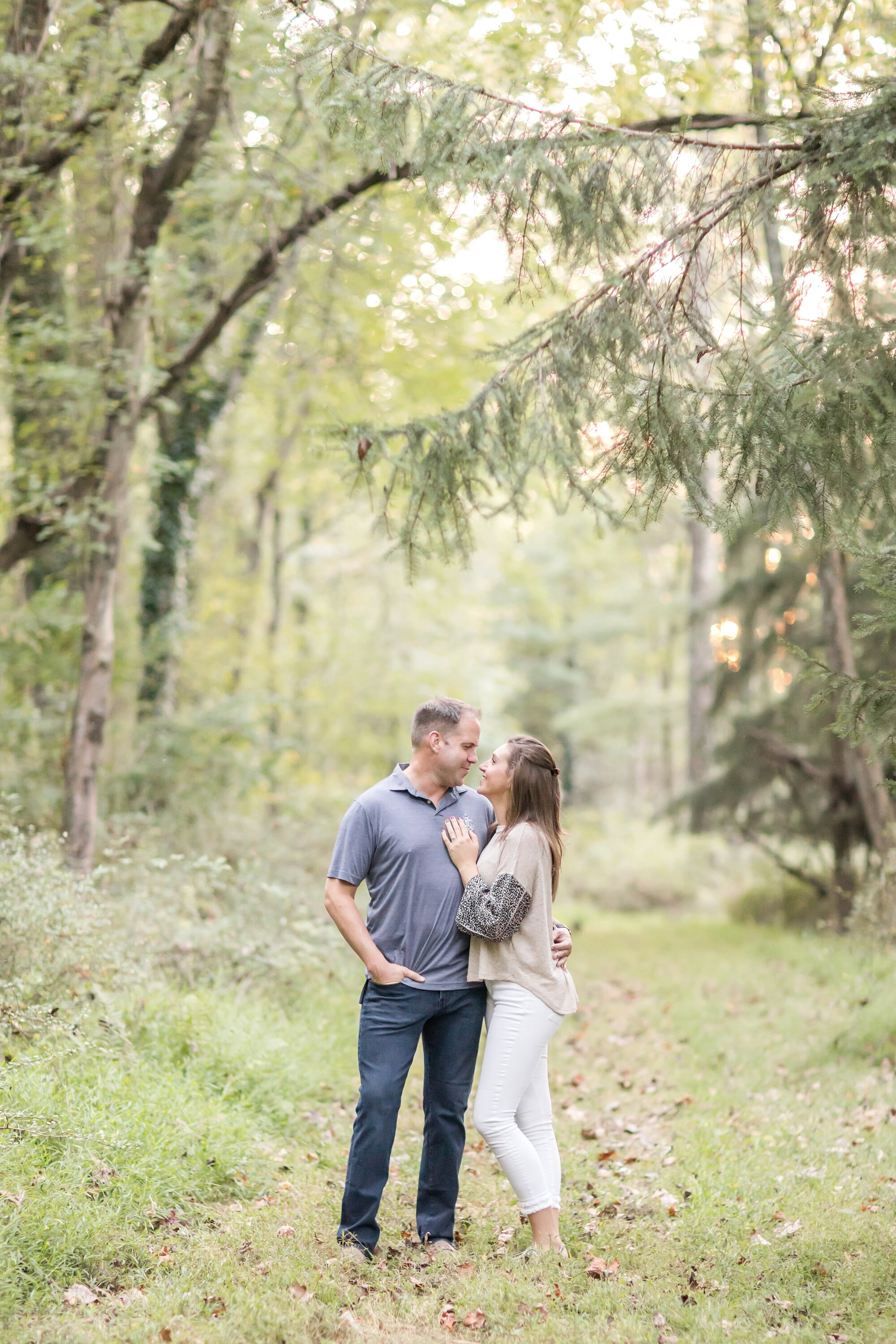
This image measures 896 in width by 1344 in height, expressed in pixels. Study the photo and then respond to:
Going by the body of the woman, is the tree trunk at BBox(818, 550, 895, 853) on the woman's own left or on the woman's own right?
on the woman's own right

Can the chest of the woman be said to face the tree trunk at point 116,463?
no

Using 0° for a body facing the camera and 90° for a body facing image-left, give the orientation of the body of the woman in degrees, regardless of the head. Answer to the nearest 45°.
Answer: approximately 90°

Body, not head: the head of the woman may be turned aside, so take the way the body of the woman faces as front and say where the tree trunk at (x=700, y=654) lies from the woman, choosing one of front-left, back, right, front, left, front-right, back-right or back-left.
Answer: right

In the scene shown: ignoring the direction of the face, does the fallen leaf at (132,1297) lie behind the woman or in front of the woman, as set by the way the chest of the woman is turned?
in front

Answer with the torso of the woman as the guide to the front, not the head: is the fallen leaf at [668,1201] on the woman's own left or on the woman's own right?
on the woman's own right

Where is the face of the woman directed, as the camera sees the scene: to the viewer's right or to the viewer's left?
to the viewer's left
